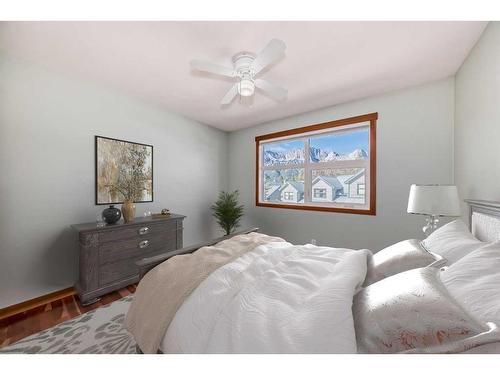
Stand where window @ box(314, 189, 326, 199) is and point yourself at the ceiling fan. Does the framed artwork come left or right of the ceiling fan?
right

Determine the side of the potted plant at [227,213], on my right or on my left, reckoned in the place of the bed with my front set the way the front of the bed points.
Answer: on my right

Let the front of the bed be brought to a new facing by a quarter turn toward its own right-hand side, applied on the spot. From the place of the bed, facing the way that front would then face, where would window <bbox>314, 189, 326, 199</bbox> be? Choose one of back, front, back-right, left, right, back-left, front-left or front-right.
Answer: front

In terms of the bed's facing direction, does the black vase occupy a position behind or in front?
in front

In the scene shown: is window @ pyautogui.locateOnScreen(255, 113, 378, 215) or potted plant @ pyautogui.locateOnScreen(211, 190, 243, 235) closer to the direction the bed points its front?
the potted plant

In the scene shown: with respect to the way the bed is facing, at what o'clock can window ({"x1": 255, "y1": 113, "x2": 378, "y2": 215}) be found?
The window is roughly at 3 o'clock from the bed.

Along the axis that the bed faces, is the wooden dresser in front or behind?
in front

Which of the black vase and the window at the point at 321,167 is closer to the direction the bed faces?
the black vase

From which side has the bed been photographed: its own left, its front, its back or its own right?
left

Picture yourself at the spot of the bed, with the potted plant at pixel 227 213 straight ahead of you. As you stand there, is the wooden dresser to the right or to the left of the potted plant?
left

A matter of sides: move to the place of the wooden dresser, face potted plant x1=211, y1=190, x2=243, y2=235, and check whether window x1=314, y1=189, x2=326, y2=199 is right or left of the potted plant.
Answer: right
